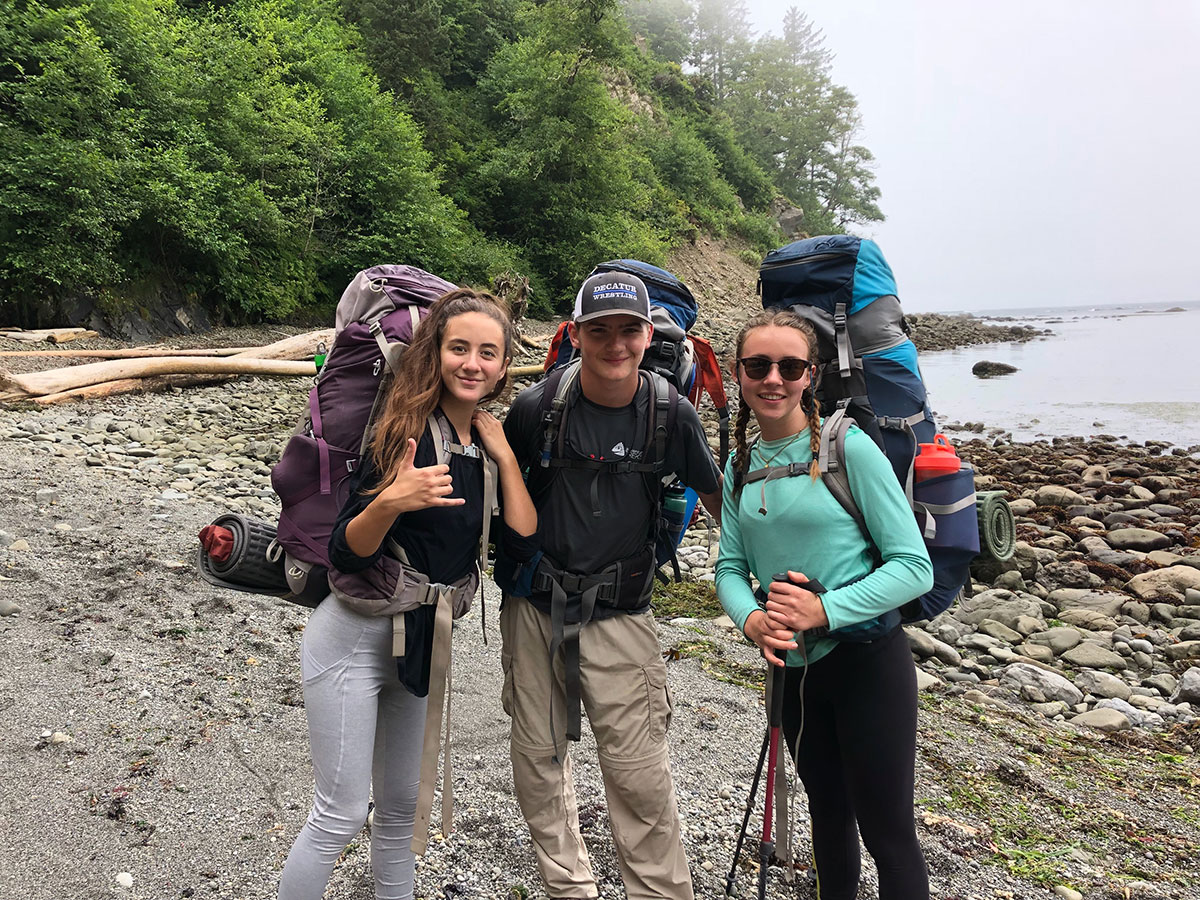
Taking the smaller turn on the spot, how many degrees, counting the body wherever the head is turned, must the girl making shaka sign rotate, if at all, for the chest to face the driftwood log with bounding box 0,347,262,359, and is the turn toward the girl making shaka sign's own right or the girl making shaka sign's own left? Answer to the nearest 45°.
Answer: approximately 135° to the girl making shaka sign's own left

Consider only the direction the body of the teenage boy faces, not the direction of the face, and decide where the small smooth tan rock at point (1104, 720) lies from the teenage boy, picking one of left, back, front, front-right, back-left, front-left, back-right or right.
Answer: back-left

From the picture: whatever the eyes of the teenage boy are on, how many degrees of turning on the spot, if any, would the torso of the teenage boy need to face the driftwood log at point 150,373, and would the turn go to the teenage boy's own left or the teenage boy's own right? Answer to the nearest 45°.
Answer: approximately 135° to the teenage boy's own right

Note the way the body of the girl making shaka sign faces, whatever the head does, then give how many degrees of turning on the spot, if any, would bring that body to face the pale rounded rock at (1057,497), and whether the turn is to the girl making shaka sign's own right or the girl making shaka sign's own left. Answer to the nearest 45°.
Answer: approximately 90° to the girl making shaka sign's own left

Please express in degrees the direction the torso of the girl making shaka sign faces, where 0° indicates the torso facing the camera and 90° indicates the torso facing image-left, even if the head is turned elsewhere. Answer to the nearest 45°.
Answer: approximately 315°

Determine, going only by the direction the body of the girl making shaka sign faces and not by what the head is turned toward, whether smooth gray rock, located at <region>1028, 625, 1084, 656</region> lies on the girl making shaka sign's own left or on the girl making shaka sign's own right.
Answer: on the girl making shaka sign's own left

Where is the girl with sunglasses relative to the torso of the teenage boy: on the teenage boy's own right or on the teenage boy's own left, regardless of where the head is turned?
on the teenage boy's own left

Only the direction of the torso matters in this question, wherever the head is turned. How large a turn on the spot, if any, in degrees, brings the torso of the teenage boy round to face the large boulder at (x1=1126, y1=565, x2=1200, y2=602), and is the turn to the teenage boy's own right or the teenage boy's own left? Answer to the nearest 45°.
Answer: approximately 135° to the teenage boy's own left

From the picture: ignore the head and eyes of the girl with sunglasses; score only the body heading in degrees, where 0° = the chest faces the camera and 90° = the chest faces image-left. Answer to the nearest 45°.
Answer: approximately 45°

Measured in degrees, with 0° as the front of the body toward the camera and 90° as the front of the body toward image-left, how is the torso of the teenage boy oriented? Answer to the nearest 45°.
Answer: approximately 0°
